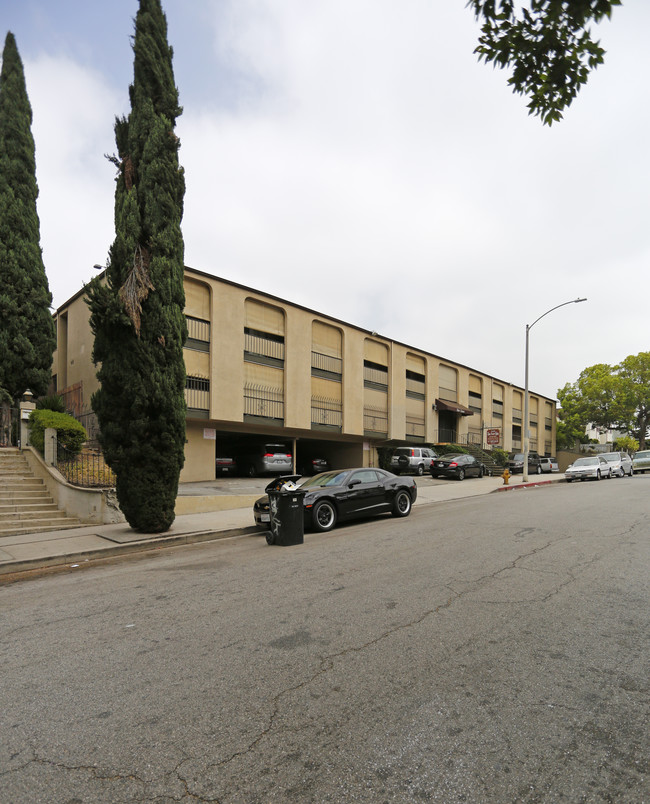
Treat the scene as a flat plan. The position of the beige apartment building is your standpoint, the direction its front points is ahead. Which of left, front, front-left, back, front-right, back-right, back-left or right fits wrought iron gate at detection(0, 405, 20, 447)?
right

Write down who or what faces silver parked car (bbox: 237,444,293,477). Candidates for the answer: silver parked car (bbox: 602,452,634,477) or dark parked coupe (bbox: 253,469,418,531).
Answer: silver parked car (bbox: 602,452,634,477)

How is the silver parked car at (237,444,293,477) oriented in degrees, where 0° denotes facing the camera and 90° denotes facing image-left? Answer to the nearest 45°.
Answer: approximately 135°

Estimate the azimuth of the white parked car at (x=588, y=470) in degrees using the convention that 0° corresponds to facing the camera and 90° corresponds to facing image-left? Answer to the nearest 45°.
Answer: approximately 45°

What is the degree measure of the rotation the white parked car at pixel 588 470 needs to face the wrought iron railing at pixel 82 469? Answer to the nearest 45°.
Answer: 0° — it already faces it

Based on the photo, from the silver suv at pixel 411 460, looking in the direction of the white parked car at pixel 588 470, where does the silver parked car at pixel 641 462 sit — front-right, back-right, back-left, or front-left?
front-left

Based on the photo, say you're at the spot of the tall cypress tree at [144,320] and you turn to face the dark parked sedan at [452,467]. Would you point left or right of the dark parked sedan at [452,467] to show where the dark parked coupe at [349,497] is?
right
